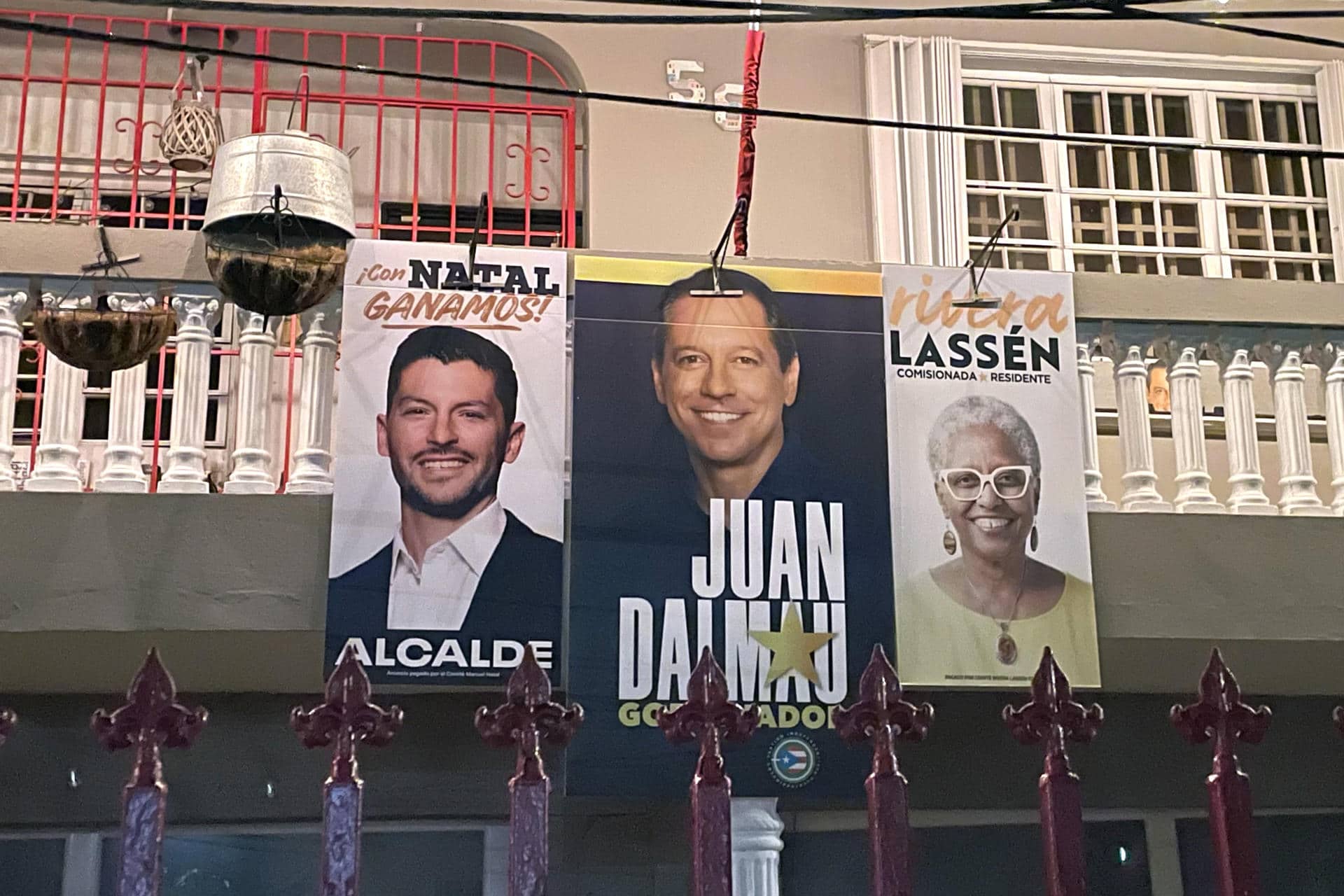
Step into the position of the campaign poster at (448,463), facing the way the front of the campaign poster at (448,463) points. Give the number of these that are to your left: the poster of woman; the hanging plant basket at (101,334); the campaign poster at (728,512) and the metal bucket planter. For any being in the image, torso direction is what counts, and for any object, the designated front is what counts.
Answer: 2

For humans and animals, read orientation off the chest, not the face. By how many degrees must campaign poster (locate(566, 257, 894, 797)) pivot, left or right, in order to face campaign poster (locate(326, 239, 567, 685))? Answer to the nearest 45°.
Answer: approximately 90° to its right

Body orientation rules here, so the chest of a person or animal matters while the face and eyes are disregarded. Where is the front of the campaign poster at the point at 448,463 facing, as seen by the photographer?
facing the viewer

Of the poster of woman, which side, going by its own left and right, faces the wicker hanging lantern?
right

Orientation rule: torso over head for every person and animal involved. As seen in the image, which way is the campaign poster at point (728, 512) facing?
toward the camera

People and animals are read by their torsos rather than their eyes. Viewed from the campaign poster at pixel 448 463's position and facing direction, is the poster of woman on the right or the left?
on its left

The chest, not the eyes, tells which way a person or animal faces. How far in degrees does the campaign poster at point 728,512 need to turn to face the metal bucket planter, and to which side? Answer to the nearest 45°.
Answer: approximately 45° to its right

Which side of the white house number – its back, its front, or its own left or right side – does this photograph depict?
front

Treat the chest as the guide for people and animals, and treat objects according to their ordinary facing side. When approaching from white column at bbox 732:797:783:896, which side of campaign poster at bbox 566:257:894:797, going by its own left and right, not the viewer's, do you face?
back

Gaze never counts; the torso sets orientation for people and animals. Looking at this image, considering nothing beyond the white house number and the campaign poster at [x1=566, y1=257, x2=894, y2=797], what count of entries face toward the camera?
2

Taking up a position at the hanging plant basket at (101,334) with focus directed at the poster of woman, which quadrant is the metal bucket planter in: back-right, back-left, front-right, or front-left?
front-right
